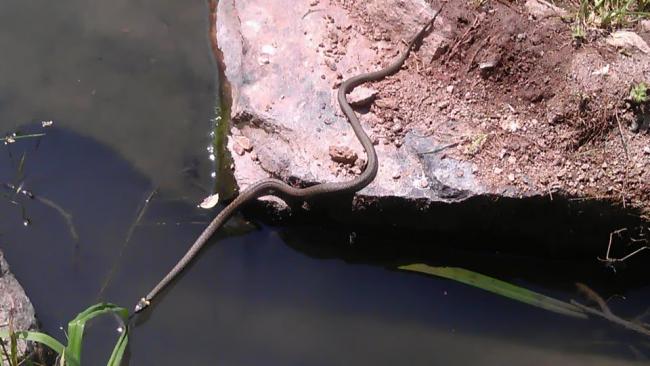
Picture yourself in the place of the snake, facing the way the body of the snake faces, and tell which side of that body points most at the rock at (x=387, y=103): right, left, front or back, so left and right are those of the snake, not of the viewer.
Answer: back

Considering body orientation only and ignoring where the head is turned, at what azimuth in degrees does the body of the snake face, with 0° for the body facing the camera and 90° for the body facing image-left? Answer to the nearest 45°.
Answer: approximately 45°

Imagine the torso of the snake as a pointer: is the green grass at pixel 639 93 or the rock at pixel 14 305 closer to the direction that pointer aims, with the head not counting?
the rock

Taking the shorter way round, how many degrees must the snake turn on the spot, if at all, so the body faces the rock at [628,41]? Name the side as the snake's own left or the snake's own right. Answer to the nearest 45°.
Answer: approximately 135° to the snake's own left

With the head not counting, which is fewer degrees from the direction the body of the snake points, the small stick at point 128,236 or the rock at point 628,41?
the small stick

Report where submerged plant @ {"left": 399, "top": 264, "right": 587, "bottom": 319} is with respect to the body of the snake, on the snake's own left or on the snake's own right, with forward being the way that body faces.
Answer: on the snake's own left

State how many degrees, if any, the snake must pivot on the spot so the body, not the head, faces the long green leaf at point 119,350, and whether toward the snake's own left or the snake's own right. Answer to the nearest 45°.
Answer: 0° — it already faces it

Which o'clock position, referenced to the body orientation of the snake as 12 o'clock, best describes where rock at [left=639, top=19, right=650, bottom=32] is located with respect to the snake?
The rock is roughly at 7 o'clock from the snake.

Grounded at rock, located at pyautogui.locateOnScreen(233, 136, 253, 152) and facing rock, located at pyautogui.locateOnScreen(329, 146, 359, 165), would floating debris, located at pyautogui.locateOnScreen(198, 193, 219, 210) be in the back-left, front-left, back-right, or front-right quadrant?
back-right

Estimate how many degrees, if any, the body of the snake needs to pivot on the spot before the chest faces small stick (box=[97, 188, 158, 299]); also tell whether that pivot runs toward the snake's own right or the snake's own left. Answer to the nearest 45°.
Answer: approximately 45° to the snake's own right

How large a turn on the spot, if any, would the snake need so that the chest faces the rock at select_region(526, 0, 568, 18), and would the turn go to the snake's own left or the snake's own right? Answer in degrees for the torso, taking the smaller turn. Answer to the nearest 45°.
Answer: approximately 180°

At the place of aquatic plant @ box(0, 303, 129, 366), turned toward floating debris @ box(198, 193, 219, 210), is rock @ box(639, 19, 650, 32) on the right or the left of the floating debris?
right
